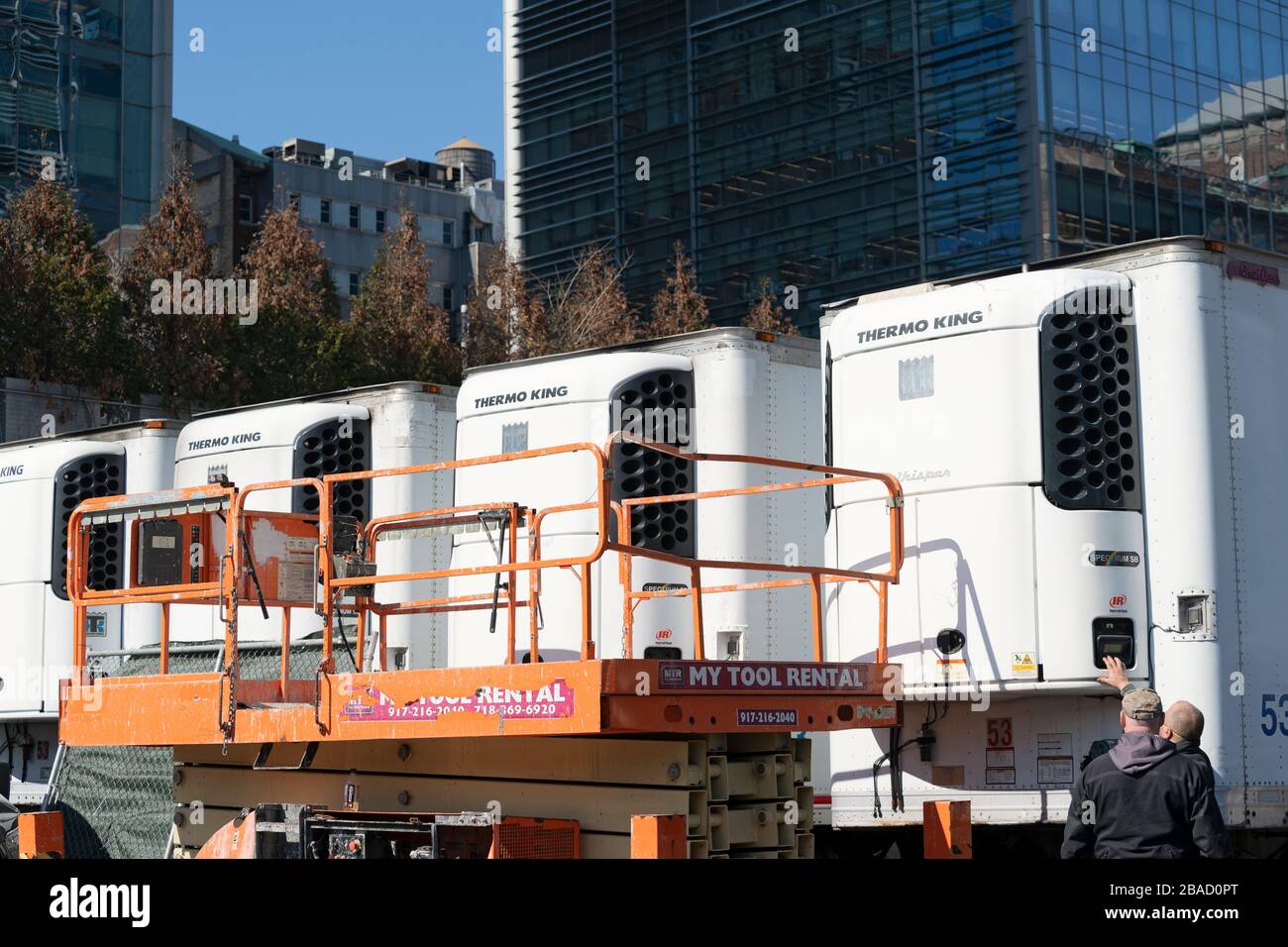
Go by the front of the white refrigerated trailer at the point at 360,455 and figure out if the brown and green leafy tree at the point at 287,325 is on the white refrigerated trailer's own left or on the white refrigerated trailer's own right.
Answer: on the white refrigerated trailer's own right

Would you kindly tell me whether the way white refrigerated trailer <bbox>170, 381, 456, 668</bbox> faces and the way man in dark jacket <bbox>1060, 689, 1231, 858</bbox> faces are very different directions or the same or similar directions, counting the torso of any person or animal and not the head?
very different directions

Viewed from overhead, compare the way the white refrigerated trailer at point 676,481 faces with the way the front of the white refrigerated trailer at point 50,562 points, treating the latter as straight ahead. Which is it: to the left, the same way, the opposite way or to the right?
the same way

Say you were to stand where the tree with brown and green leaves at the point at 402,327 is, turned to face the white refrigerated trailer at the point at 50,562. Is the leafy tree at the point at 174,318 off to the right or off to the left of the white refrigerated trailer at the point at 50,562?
right

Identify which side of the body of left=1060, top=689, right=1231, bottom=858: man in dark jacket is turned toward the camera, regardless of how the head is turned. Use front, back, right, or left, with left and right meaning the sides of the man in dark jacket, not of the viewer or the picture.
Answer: back

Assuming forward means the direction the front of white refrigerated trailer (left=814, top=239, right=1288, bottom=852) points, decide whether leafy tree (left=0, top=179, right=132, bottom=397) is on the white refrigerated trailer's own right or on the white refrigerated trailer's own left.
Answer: on the white refrigerated trailer's own right

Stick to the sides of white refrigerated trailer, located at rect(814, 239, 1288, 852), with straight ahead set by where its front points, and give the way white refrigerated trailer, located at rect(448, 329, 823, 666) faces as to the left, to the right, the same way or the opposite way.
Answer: the same way

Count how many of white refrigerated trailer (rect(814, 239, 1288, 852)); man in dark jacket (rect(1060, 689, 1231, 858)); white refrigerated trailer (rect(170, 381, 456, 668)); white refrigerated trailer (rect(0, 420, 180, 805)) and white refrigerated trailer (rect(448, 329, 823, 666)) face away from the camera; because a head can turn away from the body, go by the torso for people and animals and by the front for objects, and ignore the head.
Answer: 1

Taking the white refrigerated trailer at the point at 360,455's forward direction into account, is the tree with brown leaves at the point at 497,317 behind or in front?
behind

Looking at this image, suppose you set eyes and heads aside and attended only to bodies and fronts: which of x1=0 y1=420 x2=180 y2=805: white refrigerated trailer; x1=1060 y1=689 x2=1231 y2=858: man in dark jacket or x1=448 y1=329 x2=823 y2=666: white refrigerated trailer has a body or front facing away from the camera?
the man in dark jacket

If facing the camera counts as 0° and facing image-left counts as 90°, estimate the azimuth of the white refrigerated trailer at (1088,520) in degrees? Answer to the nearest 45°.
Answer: approximately 45°

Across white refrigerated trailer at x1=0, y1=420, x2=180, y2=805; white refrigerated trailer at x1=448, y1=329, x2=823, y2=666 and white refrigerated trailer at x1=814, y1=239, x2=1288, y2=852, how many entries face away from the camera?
0

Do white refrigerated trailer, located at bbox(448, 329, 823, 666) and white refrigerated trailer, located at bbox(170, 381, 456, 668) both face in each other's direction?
no

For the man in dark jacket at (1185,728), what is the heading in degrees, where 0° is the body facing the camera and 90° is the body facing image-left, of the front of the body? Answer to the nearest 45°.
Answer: approximately 135°

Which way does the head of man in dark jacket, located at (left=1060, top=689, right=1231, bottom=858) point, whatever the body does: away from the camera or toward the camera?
away from the camera

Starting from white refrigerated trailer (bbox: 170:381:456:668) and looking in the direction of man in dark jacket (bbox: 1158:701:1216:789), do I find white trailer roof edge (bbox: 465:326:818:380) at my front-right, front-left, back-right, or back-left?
front-left

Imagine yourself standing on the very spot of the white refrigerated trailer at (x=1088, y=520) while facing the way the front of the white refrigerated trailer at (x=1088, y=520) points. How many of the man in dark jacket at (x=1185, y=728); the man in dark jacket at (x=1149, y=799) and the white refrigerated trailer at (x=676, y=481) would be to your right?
1

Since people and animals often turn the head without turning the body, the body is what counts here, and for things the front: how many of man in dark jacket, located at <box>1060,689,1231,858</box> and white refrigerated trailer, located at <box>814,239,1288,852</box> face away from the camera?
1

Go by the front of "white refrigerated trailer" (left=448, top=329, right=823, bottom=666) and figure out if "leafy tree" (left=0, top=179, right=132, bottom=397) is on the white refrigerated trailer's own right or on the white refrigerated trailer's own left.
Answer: on the white refrigerated trailer's own right
